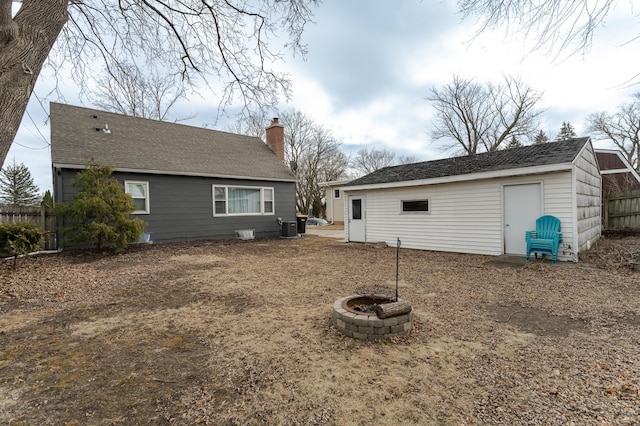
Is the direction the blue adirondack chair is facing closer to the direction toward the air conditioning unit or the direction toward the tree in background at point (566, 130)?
the air conditioning unit

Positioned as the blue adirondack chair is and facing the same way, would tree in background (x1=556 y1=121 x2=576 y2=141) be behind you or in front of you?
behind

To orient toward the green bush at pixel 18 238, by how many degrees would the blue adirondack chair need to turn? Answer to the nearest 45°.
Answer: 0° — it already faces it

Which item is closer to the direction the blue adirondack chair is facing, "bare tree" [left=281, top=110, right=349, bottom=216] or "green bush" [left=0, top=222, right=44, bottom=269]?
the green bush

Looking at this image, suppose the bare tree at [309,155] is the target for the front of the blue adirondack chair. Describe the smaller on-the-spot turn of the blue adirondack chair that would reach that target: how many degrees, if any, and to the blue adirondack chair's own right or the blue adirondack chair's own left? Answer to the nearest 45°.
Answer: approximately 90° to the blue adirondack chair's own right

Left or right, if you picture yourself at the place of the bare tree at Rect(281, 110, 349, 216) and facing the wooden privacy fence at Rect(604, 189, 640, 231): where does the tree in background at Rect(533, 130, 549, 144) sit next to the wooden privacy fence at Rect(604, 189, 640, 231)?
left

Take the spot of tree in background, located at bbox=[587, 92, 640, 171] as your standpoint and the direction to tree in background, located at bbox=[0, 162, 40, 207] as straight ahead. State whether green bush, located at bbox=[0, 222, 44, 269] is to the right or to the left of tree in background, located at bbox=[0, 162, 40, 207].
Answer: left

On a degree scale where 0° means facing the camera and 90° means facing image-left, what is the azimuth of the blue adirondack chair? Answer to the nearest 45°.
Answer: approximately 45°

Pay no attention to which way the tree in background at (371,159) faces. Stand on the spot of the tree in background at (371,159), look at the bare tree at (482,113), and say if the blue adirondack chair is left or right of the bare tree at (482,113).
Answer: right

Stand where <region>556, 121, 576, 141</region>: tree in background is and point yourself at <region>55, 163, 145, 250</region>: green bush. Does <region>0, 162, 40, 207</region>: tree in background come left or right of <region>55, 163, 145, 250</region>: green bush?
right

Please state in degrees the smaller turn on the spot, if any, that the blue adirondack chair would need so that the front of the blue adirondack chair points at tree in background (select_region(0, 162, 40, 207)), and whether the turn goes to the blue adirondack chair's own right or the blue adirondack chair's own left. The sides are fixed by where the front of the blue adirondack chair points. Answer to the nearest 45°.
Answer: approximately 45° to the blue adirondack chair's own right
